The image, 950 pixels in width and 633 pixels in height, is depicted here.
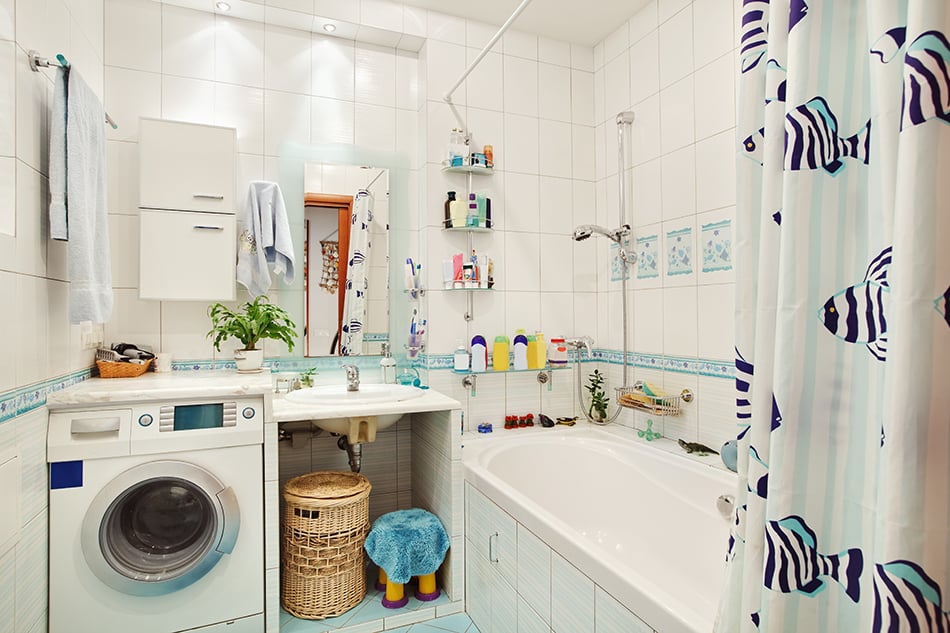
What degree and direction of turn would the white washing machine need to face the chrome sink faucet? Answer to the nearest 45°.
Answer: approximately 90° to its left

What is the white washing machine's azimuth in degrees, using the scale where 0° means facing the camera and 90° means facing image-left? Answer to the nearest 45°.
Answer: approximately 0°

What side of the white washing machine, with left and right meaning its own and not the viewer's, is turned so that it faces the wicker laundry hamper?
left

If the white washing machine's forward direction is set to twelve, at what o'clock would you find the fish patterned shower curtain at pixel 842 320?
The fish patterned shower curtain is roughly at 11 o'clock from the white washing machine.

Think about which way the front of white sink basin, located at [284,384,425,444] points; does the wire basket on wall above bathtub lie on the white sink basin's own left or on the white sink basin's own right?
on the white sink basin's own left

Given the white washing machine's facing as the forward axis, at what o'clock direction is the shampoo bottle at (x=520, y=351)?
The shampoo bottle is roughly at 9 o'clock from the white washing machine.

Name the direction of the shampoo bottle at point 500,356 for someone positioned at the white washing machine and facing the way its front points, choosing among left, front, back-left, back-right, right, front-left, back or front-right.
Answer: left
